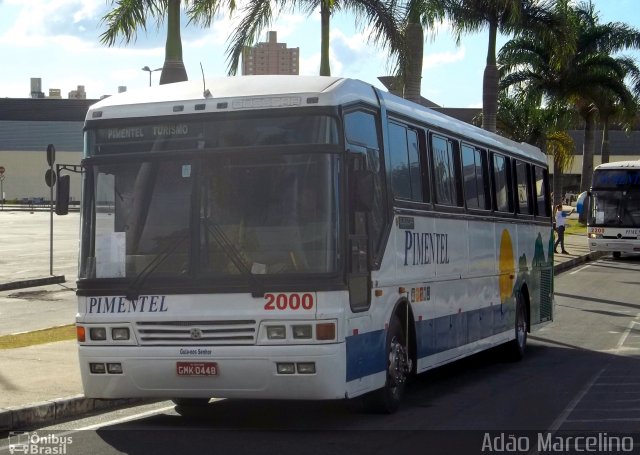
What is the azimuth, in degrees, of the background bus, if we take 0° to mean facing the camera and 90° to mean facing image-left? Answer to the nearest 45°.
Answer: approximately 0°

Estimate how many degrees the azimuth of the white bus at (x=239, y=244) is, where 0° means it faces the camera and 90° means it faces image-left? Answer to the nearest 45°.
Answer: approximately 45°

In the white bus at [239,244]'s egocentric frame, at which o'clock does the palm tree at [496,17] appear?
The palm tree is roughly at 5 o'clock from the white bus.

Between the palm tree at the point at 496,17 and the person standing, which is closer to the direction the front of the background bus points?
the person standing

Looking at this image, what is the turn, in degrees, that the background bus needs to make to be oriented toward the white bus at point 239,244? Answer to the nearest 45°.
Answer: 0° — it already faces it
